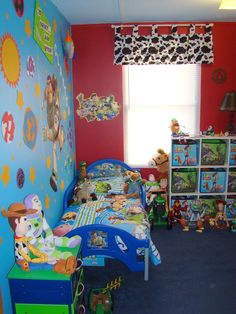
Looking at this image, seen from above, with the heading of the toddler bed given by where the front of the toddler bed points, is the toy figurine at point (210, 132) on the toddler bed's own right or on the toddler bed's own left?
on the toddler bed's own left

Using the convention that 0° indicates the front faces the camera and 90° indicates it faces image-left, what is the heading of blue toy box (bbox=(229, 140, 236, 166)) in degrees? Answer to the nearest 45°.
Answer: approximately 0°
